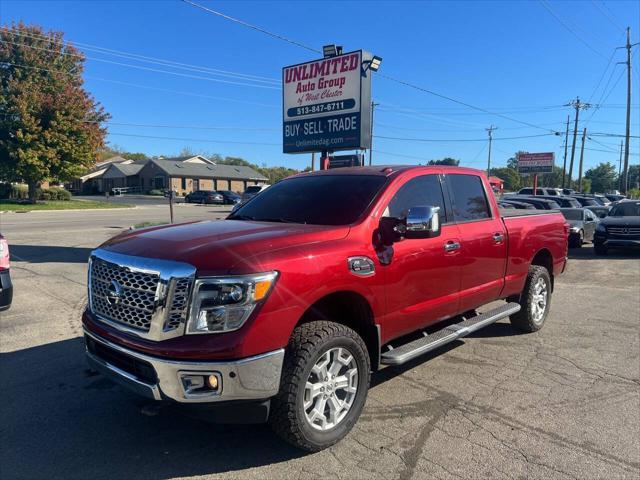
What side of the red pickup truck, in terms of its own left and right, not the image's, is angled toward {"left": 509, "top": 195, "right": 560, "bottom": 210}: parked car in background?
back

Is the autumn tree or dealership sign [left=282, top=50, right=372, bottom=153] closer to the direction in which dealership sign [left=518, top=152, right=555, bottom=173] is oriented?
the dealership sign

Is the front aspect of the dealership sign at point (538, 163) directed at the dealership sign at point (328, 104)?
yes

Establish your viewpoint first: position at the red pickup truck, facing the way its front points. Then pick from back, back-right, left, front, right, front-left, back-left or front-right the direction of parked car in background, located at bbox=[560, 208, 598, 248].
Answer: back

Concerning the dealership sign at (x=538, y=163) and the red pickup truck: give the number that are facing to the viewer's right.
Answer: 0

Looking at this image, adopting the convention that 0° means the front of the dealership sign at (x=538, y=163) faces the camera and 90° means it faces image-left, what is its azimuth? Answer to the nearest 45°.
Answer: approximately 0°

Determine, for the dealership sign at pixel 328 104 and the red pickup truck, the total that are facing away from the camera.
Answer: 0

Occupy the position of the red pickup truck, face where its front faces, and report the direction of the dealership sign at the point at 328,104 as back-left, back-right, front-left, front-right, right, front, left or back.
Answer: back-right

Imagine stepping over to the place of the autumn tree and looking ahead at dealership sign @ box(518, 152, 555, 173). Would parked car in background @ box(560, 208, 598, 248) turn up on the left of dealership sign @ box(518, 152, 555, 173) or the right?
right
